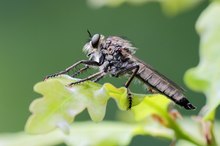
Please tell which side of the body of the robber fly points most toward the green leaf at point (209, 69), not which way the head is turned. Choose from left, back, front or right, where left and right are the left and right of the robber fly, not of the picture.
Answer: back

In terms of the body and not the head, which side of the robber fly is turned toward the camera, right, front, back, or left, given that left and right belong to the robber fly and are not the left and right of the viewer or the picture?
left
